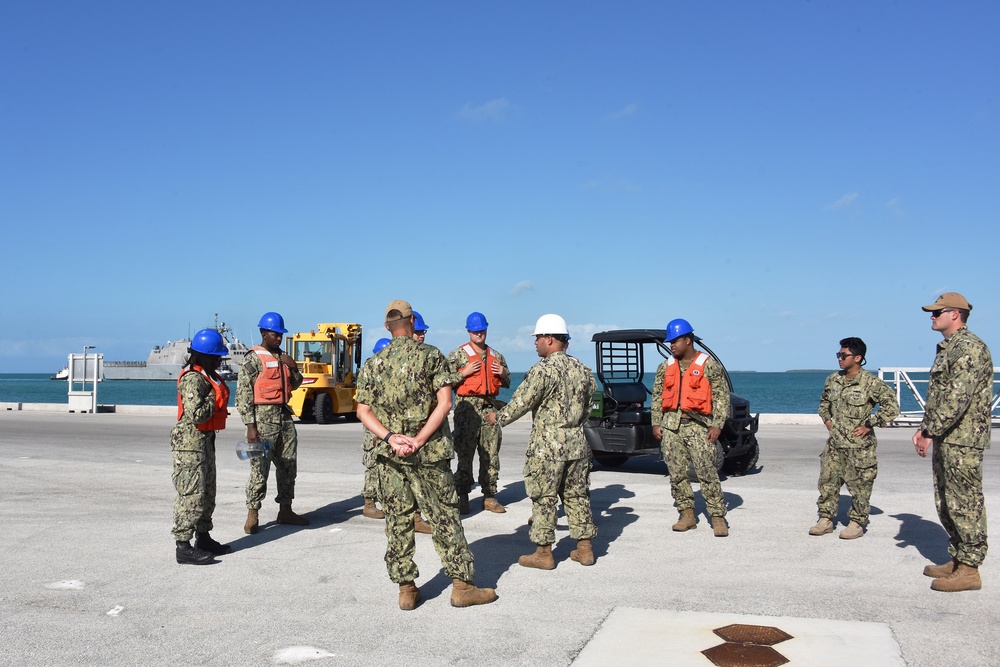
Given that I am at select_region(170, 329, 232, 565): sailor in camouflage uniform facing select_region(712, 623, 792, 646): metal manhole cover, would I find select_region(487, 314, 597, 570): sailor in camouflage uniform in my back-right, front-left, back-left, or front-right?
front-left

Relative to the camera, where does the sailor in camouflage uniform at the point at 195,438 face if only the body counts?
to the viewer's right

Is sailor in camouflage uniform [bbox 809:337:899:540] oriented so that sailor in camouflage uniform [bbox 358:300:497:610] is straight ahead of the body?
yes

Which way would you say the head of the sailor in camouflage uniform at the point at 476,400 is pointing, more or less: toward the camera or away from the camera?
toward the camera

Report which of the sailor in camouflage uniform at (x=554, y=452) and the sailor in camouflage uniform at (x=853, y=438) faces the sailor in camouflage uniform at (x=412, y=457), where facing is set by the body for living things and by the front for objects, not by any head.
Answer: the sailor in camouflage uniform at (x=853, y=438)

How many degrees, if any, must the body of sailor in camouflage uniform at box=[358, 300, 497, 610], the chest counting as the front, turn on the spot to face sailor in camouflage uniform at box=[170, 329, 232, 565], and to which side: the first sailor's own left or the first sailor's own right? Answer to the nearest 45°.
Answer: approximately 45° to the first sailor's own left

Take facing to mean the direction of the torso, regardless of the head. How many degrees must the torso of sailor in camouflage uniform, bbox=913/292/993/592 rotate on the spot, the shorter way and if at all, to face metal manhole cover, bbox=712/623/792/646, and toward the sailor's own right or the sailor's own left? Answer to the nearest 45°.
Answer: approximately 45° to the sailor's own left

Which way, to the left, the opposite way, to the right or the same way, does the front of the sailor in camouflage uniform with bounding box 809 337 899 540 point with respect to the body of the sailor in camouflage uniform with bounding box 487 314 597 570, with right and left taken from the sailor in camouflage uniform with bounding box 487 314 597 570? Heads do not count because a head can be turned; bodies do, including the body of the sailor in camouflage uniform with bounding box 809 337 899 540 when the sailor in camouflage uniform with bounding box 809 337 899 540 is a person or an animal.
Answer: to the left

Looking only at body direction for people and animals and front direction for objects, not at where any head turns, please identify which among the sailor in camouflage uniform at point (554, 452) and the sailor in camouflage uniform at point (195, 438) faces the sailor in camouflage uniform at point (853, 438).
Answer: the sailor in camouflage uniform at point (195, 438)

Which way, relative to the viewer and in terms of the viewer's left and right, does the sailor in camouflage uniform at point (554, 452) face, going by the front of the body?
facing away from the viewer and to the left of the viewer

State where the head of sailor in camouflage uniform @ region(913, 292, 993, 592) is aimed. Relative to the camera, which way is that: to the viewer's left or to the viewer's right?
to the viewer's left

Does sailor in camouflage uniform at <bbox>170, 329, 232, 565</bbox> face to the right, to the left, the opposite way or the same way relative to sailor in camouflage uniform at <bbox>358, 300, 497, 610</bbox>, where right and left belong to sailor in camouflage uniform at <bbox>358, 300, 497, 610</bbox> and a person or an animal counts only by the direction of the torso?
to the right

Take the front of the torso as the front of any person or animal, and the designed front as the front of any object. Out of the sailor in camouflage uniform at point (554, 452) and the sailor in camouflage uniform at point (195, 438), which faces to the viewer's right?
the sailor in camouflage uniform at point (195, 438)

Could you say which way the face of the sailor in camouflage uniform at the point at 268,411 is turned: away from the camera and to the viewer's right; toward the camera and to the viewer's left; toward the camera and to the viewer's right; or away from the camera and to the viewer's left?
toward the camera and to the viewer's right

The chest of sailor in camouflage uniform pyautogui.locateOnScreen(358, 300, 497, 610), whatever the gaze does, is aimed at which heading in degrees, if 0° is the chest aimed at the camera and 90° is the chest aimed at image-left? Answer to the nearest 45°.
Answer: approximately 180°

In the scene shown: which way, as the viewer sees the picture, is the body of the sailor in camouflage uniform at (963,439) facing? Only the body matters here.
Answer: to the viewer's left

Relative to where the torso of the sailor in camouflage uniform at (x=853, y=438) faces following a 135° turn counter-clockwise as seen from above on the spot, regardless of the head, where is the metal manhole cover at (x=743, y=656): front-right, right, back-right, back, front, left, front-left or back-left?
right
